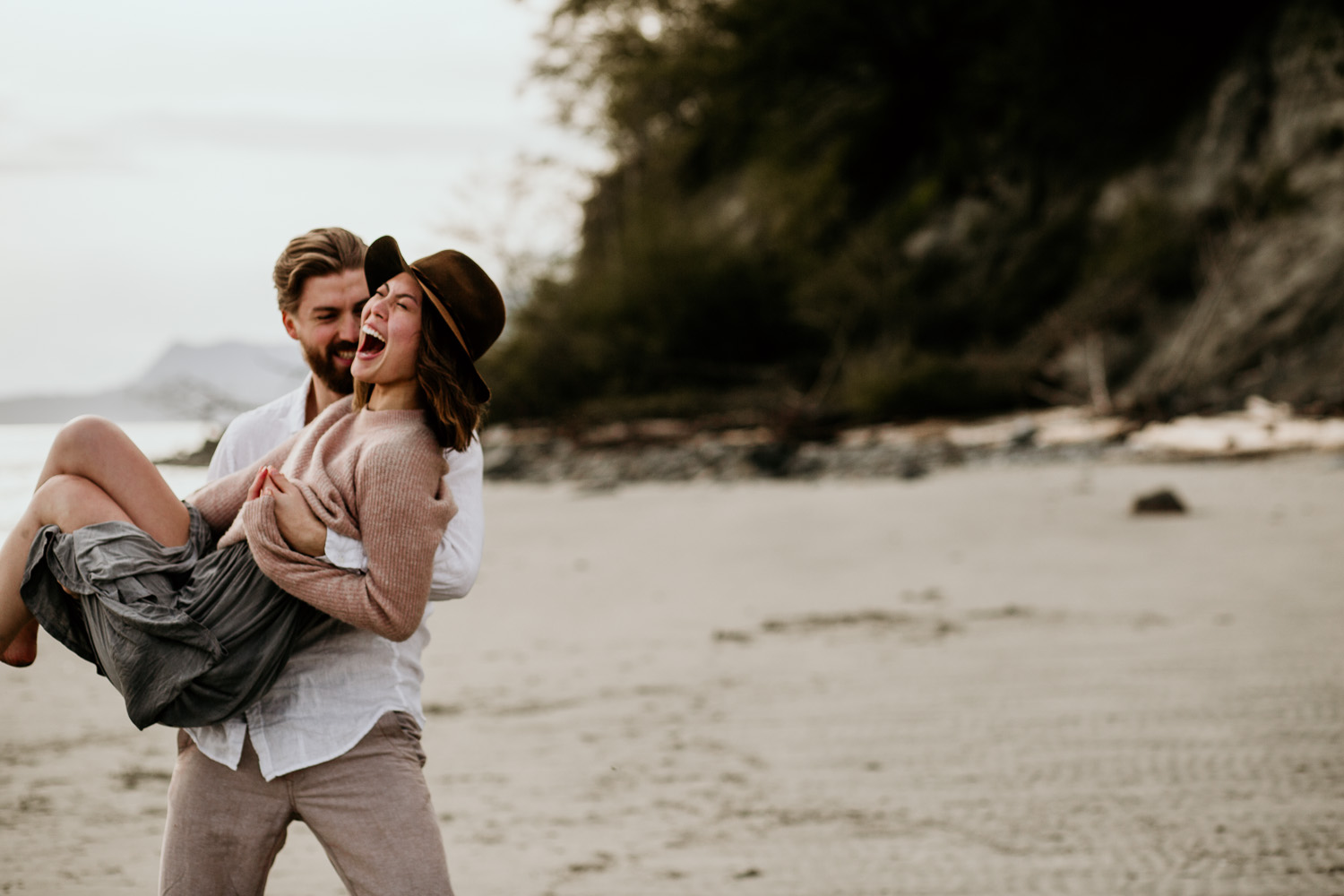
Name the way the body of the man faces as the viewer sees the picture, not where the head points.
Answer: toward the camera
